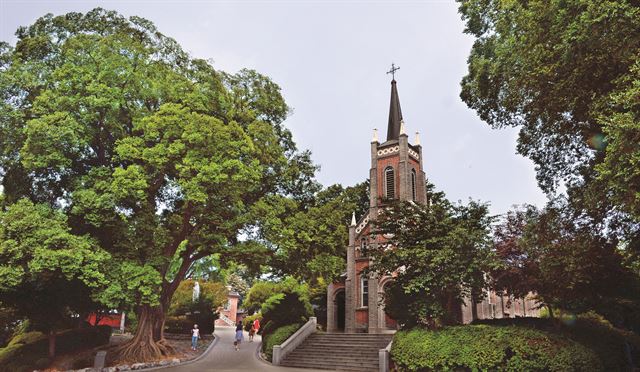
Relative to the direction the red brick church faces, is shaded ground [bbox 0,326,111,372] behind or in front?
in front

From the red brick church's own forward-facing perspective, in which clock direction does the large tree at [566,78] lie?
The large tree is roughly at 10 o'clock from the red brick church.

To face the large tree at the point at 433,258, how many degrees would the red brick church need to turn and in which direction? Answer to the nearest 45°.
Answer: approximately 45° to its left

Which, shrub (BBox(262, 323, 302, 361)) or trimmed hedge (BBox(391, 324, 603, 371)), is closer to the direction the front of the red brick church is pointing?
the shrub

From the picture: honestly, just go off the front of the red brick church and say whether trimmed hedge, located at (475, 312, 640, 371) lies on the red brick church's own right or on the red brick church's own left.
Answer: on the red brick church's own left

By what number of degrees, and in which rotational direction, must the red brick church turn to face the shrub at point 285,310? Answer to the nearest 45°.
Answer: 0° — it already faces it

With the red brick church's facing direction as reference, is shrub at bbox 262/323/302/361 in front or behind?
in front

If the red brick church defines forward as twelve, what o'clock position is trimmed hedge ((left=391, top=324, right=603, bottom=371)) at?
The trimmed hedge is roughly at 10 o'clock from the red brick church.

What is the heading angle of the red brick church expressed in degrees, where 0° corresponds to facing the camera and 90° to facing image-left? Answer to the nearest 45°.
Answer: approximately 45°
